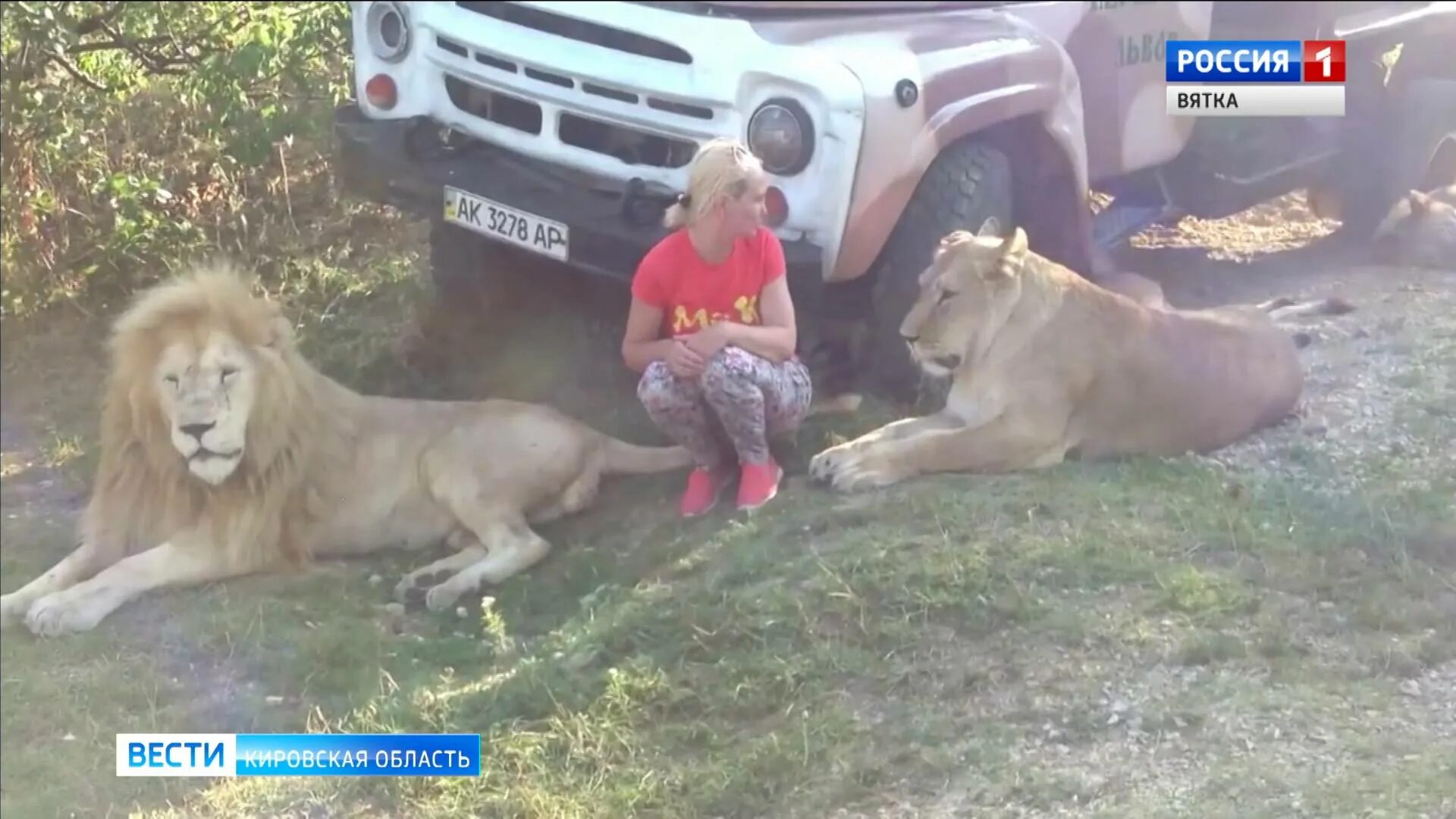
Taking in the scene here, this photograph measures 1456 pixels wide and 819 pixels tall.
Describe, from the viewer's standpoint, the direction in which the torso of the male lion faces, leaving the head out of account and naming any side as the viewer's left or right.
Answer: facing the viewer and to the left of the viewer

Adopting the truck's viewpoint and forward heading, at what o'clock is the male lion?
The male lion is roughly at 1 o'clock from the truck.

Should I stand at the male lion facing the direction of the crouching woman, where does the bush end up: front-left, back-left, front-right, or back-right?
back-left

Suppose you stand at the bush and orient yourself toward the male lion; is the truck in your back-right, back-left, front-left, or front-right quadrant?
front-left

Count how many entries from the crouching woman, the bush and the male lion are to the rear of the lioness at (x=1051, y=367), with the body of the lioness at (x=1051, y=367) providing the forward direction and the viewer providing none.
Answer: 0

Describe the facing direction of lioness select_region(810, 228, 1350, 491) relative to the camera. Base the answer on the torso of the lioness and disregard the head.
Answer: to the viewer's left

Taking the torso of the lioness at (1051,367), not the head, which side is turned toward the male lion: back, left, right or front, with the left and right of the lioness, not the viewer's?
front

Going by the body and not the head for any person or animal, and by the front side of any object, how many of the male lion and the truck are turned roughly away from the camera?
0

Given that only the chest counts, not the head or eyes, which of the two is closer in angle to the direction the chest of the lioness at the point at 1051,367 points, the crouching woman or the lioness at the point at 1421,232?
the crouching woman

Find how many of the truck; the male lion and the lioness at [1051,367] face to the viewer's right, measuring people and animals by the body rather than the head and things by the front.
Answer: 0

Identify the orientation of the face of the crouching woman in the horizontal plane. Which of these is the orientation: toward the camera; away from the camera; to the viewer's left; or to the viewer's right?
to the viewer's right

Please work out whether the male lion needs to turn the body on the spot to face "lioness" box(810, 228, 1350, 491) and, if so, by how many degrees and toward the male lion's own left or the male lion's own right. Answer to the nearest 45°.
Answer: approximately 135° to the male lion's own left

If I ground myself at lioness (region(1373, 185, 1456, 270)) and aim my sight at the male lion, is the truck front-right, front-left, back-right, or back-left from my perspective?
front-right
